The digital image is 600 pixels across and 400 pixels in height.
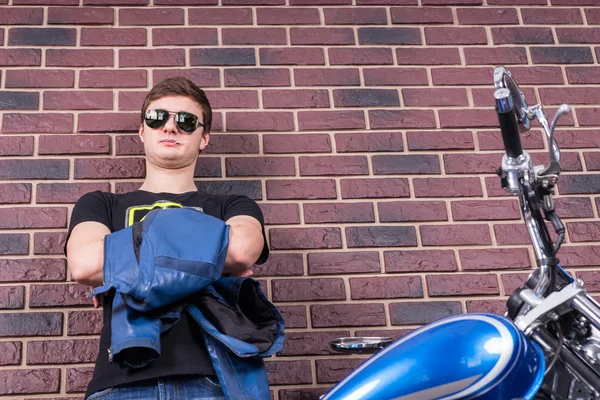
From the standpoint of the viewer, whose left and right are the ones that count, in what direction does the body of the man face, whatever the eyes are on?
facing the viewer

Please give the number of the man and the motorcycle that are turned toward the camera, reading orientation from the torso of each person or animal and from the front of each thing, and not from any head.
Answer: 1

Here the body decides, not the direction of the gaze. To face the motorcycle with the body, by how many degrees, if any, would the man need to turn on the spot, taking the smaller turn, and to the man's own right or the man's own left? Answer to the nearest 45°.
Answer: approximately 45° to the man's own left

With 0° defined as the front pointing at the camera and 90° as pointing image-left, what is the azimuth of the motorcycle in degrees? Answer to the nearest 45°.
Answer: approximately 270°

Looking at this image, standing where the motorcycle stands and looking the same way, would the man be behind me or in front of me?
behind
